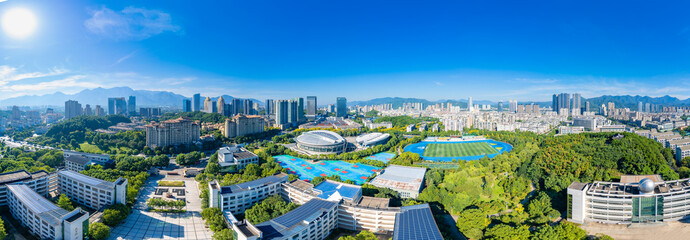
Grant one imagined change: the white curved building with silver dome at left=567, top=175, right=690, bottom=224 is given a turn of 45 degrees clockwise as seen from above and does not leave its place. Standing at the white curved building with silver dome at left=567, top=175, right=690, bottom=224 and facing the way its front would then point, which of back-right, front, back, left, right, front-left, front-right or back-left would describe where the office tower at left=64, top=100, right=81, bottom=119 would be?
front-right

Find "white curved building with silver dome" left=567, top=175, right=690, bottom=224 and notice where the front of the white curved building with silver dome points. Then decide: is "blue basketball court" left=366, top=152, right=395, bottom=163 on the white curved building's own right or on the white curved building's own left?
on the white curved building's own right

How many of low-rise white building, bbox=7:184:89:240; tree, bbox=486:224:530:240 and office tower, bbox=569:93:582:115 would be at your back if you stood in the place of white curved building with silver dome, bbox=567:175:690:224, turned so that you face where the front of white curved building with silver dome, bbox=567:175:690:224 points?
1

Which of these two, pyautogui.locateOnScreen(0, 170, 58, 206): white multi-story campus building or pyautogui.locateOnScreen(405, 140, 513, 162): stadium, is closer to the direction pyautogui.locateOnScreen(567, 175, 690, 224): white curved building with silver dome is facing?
the white multi-story campus building

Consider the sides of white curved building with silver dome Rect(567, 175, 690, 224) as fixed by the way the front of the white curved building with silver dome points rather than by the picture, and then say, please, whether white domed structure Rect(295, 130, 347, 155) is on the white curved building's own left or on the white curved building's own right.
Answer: on the white curved building's own right

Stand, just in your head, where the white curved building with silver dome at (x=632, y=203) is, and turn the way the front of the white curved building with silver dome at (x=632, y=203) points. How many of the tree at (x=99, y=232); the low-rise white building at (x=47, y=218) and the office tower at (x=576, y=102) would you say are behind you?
1

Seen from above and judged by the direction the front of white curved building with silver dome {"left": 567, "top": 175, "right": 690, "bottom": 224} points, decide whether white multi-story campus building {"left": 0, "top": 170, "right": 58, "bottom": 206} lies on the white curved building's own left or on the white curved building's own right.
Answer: on the white curved building's own right

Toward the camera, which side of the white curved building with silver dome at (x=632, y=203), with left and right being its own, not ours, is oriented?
front

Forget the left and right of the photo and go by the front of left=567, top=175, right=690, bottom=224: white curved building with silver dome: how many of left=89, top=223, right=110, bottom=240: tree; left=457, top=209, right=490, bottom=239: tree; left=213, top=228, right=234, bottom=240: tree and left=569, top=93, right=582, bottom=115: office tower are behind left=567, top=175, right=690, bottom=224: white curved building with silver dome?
1

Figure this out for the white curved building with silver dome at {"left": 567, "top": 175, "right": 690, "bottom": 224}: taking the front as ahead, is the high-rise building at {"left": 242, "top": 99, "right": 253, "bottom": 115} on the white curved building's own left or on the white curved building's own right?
on the white curved building's own right

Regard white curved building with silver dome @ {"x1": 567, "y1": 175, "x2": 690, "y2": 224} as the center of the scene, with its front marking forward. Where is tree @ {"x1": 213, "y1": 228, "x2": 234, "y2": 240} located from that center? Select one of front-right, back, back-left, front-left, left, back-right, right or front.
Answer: front-right

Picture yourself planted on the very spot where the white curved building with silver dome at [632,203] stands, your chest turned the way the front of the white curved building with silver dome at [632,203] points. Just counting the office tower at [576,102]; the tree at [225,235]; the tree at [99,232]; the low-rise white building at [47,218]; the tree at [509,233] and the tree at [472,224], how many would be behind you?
1

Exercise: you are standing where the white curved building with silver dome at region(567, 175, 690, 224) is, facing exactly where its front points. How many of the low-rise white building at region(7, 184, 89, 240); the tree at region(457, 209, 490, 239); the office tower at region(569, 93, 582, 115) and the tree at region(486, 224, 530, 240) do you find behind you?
1

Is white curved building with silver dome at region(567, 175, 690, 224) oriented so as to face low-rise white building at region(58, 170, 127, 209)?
no

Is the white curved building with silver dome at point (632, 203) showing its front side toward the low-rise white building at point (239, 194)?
no

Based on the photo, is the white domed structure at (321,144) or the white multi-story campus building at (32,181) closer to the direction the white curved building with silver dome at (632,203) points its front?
the white multi-story campus building
